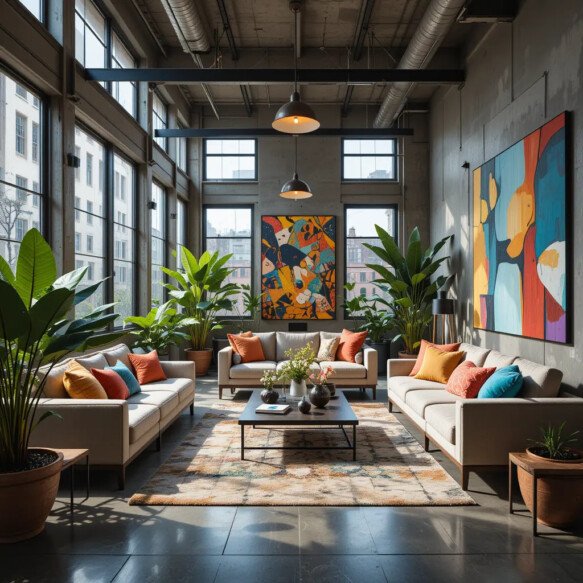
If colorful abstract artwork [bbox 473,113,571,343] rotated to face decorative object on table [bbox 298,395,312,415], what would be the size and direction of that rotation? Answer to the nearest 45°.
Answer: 0° — it already faces it

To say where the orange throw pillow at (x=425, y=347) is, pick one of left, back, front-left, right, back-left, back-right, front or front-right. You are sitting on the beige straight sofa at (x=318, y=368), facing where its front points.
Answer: front-left

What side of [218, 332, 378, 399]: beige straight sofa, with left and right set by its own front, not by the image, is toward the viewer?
front

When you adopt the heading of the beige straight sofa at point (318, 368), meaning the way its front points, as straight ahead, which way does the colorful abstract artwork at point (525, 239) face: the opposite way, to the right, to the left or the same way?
to the right

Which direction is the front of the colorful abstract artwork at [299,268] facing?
toward the camera

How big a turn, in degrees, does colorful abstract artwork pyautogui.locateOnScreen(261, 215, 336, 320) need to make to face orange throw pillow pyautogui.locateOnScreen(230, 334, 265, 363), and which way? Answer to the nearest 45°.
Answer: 0° — it already faces it

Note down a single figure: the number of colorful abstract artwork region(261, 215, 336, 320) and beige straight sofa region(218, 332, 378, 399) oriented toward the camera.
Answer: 2

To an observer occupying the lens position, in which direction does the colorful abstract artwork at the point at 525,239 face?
facing the viewer and to the left of the viewer

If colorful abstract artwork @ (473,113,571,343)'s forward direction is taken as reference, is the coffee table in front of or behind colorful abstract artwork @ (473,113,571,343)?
in front

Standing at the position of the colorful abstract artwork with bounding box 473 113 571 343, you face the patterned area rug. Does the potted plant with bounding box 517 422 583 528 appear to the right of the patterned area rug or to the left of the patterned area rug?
left

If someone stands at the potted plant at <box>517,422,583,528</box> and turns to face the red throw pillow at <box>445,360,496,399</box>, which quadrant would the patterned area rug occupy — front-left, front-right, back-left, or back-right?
front-left

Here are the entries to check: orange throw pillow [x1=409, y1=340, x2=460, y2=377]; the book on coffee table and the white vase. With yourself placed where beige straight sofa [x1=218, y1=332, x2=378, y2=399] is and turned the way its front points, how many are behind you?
0

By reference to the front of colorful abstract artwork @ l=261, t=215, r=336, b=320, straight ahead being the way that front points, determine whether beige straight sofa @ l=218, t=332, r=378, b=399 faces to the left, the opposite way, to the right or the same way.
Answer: the same way

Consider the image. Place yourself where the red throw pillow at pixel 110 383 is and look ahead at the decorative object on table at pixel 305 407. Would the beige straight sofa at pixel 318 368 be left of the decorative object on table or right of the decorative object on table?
left

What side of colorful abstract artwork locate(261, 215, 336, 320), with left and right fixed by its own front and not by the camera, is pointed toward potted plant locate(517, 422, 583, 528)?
front

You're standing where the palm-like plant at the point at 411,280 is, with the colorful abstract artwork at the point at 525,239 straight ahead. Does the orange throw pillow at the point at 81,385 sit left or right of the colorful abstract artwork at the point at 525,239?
right

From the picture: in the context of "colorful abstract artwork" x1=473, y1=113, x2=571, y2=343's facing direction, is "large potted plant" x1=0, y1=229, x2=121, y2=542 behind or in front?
in front

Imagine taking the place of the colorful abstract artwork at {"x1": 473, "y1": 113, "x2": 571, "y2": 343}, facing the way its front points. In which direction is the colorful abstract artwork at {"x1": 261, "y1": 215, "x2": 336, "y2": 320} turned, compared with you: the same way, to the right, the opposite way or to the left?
to the left

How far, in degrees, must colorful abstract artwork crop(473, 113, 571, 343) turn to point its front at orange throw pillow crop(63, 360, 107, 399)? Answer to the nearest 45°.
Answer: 0° — it already faces it

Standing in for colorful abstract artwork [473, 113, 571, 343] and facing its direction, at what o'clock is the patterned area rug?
The patterned area rug is roughly at 12 o'clock from the colorful abstract artwork.
